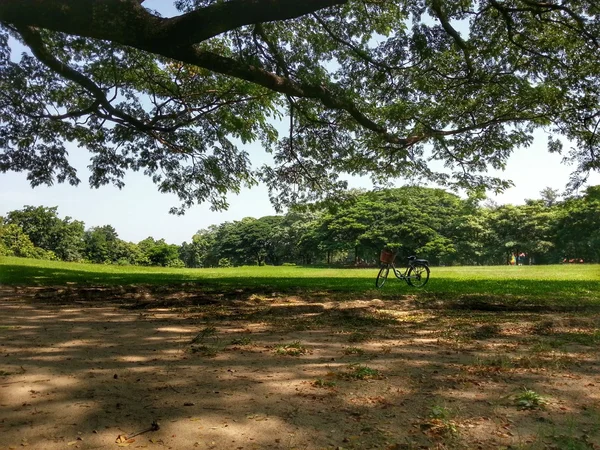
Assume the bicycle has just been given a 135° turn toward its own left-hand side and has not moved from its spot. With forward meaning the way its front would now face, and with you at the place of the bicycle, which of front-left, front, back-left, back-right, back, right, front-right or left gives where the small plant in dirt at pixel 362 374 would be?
front-right

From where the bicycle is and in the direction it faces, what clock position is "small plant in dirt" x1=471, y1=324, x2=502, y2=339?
The small plant in dirt is roughly at 9 o'clock from the bicycle.

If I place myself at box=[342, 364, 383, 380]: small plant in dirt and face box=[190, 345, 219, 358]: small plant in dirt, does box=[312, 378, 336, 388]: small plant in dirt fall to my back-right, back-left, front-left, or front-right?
front-left

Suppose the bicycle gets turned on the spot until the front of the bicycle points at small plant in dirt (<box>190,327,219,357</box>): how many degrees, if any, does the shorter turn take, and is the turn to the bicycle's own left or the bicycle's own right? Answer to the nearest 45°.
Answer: approximately 90° to the bicycle's own left

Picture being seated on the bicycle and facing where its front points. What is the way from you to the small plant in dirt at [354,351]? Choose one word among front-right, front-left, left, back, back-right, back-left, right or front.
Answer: left

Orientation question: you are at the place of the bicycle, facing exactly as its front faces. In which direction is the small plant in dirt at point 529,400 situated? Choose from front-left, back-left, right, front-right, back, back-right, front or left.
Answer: left

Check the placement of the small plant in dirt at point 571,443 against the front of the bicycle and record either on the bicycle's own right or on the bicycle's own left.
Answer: on the bicycle's own left

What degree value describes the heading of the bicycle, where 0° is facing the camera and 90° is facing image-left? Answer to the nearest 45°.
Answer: approximately 90°

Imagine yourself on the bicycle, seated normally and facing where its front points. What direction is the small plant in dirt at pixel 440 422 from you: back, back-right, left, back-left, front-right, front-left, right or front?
left

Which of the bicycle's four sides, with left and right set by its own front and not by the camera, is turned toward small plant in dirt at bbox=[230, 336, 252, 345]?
left

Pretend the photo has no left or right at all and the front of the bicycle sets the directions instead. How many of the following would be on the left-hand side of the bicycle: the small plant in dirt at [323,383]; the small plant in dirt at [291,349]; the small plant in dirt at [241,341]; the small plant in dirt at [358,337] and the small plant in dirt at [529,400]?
5

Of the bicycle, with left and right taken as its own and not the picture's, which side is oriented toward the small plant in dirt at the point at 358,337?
left

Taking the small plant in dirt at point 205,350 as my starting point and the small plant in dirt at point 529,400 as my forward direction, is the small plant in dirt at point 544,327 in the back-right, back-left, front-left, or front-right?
front-left

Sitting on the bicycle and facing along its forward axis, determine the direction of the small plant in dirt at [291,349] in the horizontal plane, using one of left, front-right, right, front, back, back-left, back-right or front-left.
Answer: left
